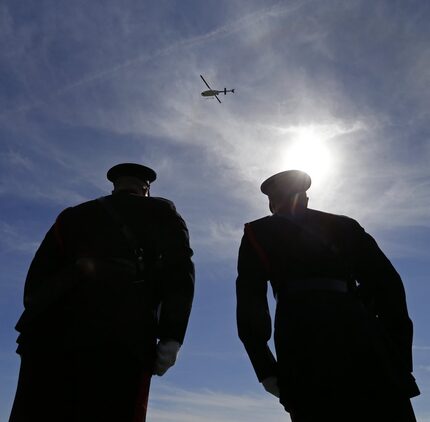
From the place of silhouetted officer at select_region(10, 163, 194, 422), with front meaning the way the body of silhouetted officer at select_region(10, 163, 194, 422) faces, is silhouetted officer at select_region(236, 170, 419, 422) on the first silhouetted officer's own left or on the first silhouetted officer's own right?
on the first silhouetted officer's own right

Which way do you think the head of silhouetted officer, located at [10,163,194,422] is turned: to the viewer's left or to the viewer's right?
to the viewer's right

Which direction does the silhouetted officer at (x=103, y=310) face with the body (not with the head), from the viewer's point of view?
away from the camera
